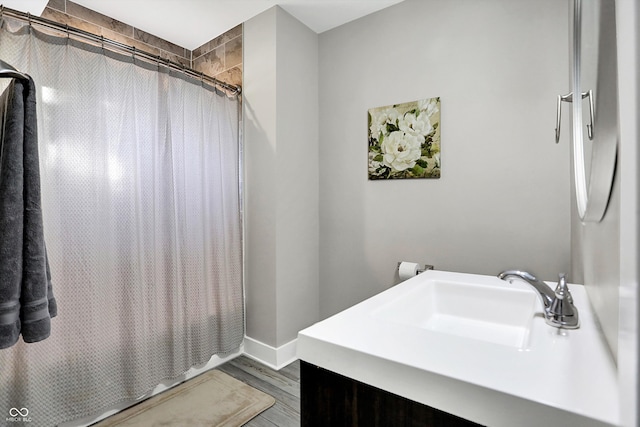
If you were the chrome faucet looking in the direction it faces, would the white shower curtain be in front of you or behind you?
in front

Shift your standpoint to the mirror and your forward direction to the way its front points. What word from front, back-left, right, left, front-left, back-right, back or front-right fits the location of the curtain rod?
front

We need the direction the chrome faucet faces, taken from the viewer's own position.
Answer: facing to the left of the viewer

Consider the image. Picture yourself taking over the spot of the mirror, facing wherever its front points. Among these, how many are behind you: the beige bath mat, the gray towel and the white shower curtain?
0

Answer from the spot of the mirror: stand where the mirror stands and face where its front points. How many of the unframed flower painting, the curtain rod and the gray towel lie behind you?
0

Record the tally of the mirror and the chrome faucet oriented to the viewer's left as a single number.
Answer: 2

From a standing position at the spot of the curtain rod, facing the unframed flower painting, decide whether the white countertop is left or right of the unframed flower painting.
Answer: right

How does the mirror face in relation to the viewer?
to the viewer's left

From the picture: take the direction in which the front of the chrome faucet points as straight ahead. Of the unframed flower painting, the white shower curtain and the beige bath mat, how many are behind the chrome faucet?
0

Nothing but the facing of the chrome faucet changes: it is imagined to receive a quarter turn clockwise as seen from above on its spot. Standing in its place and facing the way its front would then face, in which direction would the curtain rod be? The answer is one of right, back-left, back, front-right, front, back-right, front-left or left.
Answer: left

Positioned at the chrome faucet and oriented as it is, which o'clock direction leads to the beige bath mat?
The beige bath mat is roughly at 12 o'clock from the chrome faucet.

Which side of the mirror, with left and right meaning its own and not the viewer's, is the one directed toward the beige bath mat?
front

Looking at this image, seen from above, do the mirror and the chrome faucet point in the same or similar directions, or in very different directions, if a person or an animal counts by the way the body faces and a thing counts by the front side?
same or similar directions
